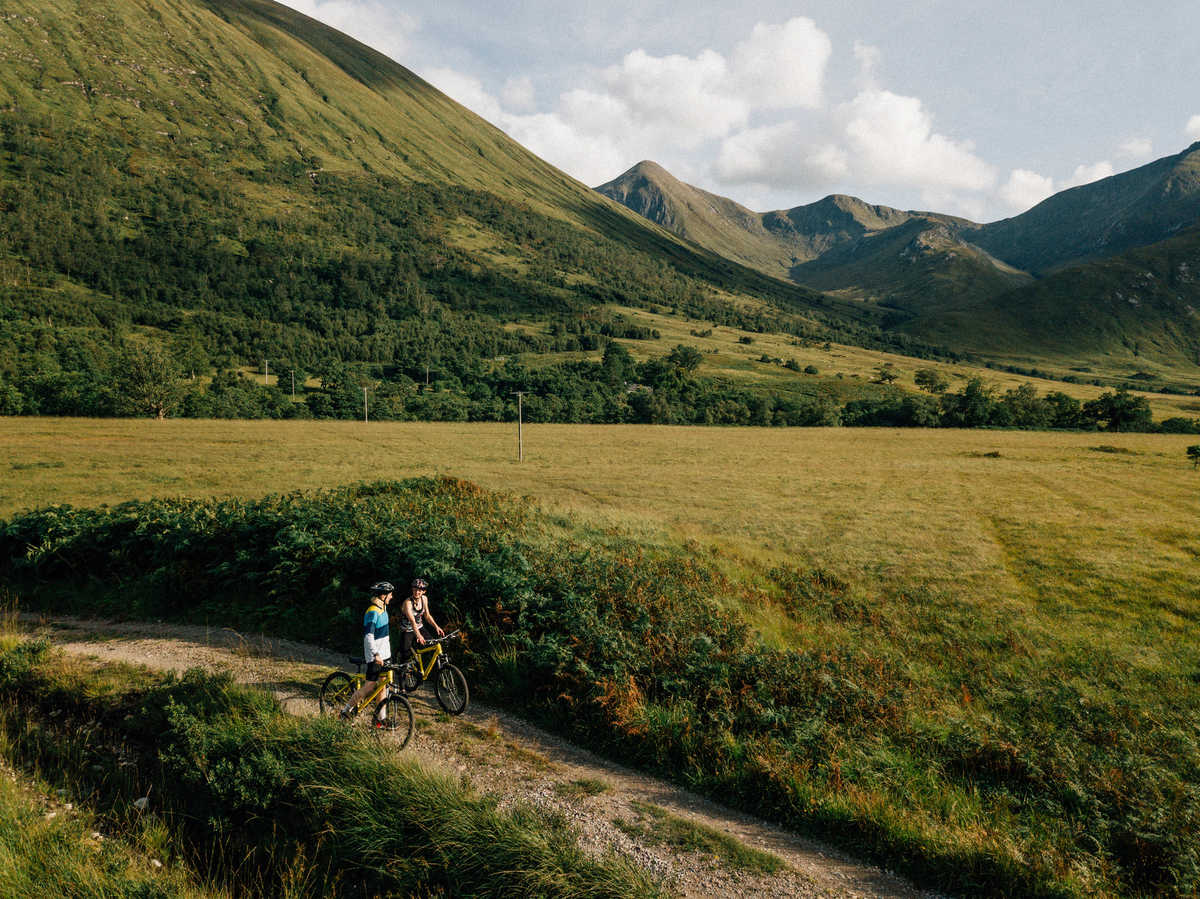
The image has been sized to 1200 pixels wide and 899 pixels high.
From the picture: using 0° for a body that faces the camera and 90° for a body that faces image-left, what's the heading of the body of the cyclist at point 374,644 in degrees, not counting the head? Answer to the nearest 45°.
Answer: approximately 270°

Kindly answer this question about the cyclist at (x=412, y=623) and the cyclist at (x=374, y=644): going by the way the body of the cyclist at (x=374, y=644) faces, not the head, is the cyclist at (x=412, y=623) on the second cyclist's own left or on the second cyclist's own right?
on the second cyclist's own left
